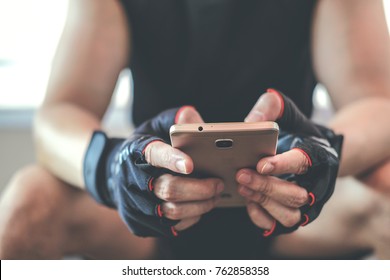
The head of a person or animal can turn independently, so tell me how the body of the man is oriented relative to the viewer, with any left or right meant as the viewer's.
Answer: facing the viewer
